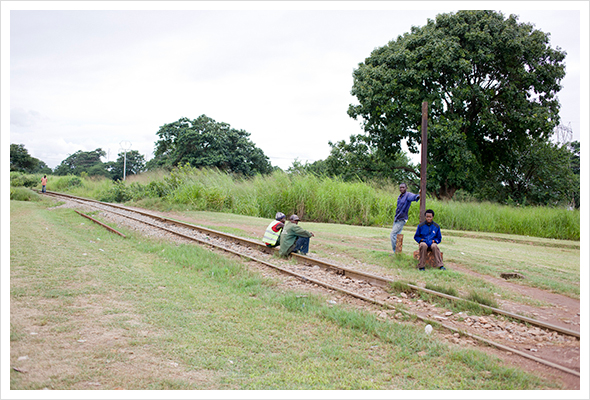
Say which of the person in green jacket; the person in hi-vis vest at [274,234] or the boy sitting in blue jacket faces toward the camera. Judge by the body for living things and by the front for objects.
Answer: the boy sitting in blue jacket

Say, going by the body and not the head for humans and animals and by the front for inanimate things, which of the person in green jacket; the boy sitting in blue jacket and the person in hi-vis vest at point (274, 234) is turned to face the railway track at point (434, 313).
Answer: the boy sitting in blue jacket

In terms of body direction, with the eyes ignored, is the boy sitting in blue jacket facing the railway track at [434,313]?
yes
